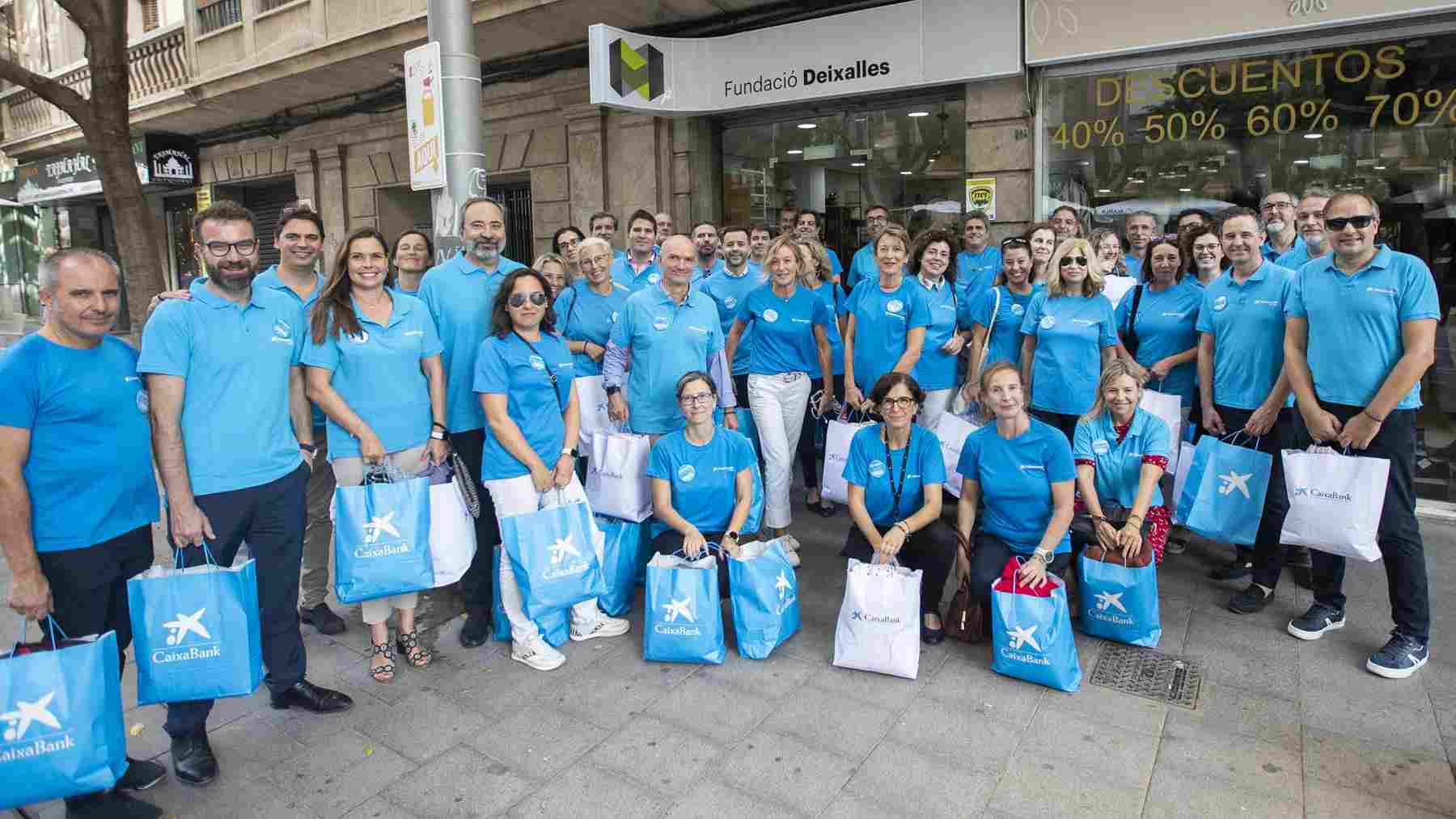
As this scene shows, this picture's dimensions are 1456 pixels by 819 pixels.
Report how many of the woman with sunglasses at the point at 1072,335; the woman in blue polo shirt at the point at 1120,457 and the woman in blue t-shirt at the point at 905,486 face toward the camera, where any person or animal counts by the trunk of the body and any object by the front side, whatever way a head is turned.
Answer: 3

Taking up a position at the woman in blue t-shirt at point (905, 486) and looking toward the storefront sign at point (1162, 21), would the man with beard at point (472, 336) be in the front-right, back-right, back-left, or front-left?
back-left

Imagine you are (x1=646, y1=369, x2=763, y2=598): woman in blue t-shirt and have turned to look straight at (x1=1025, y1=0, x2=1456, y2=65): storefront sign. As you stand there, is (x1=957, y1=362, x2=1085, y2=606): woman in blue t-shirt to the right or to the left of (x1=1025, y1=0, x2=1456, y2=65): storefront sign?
right

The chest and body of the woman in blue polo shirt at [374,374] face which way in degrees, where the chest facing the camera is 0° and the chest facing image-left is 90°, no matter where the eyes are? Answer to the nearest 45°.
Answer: approximately 0°

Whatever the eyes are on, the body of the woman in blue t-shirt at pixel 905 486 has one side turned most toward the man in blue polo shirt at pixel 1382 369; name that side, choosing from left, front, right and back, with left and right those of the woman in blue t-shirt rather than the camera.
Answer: left

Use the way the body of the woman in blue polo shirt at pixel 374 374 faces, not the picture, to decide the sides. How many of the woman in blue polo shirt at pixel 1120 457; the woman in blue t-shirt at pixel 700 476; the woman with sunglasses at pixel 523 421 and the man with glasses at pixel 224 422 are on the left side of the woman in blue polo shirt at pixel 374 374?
3

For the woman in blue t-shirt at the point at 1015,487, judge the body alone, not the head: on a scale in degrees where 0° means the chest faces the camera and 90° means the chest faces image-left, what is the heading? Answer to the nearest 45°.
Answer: approximately 0°

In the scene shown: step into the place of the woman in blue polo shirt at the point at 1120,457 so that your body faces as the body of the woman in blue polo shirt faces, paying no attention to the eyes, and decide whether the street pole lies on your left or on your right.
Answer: on your right

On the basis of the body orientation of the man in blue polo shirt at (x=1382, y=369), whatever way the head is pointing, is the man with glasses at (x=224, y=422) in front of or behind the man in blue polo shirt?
in front

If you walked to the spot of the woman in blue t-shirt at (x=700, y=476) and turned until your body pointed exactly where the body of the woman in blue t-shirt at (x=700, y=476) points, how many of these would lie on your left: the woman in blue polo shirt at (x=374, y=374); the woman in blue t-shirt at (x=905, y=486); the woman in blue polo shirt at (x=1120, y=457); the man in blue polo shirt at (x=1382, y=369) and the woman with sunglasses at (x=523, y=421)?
3

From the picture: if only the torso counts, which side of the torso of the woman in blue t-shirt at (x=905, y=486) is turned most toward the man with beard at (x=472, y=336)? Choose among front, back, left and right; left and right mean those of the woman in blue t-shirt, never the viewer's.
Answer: right
